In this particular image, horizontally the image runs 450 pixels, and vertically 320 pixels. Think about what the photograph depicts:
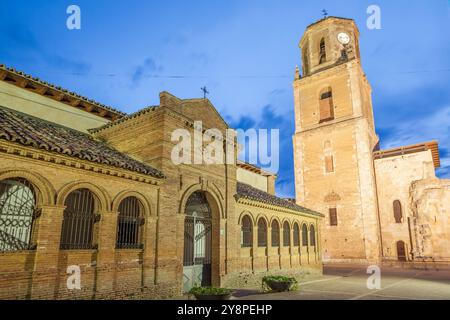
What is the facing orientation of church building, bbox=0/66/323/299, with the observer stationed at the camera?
facing the viewer and to the right of the viewer

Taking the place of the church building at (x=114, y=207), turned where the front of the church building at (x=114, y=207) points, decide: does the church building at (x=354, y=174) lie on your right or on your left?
on your left
